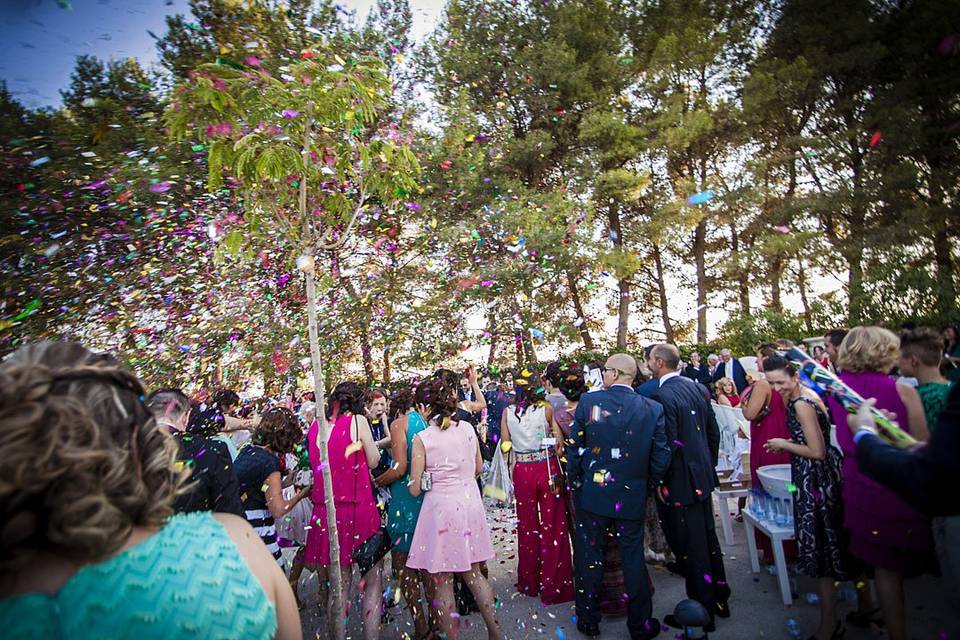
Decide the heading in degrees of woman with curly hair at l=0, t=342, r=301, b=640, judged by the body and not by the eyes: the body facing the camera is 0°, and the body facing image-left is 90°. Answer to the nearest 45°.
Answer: approximately 180°

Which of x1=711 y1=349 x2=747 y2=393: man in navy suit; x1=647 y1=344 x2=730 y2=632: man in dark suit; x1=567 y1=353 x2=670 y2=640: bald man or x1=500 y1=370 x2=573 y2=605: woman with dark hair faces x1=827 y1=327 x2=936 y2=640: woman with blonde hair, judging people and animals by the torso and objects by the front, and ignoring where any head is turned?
the man in navy suit

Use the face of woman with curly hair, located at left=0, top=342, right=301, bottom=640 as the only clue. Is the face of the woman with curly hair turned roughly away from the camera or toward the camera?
away from the camera

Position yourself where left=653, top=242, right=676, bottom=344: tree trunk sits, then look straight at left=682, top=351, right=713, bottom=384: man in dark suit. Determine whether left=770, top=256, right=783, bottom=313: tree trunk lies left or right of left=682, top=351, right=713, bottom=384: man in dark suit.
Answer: left

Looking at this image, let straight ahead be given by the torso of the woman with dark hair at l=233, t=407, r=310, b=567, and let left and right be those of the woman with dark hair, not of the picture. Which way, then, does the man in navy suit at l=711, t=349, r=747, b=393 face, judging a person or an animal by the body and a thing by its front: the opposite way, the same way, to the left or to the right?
the opposite way

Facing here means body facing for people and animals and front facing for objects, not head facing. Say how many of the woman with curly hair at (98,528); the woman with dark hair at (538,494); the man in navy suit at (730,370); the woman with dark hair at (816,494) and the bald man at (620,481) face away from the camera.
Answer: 3

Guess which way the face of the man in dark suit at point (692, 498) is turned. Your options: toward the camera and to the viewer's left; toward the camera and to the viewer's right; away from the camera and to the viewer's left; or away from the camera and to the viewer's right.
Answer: away from the camera and to the viewer's left

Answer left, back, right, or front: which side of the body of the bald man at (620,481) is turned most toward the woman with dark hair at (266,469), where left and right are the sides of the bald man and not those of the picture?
left

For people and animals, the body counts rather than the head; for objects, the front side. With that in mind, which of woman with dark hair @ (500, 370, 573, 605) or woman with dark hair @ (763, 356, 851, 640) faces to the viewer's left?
woman with dark hair @ (763, 356, 851, 640)

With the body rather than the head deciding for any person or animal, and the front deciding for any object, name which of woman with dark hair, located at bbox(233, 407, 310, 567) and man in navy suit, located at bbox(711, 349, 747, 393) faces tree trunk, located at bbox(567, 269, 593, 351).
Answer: the woman with dark hair

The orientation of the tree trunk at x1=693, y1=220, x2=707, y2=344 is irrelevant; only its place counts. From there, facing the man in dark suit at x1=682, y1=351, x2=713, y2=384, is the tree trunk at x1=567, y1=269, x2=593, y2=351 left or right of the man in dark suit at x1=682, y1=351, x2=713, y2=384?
right

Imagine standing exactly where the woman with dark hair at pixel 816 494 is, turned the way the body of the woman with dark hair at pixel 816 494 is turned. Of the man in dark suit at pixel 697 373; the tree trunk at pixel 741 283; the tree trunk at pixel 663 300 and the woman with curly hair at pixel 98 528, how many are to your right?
3

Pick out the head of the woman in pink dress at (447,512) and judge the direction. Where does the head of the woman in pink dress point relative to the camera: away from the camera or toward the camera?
away from the camera

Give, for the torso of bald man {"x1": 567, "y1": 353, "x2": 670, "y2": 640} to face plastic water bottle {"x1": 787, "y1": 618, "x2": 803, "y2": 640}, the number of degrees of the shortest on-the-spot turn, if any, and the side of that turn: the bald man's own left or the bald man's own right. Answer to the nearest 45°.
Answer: approximately 90° to the bald man's own right

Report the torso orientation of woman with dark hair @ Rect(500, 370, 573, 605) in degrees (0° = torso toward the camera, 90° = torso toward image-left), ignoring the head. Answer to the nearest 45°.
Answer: approximately 180°

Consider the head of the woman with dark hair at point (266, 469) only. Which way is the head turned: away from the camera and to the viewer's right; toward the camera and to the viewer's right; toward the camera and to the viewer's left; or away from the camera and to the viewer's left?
away from the camera and to the viewer's right

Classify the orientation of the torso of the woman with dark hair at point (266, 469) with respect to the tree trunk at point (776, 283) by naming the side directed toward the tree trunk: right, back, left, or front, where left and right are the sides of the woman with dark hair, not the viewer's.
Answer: front
